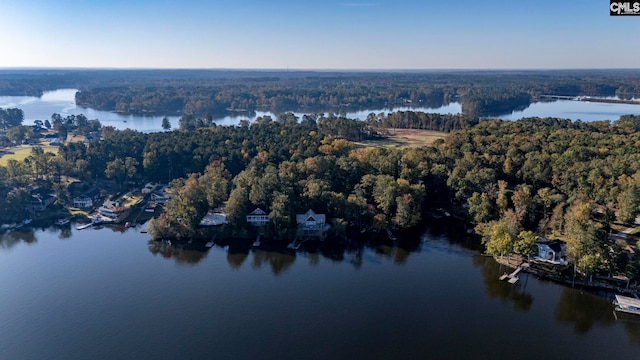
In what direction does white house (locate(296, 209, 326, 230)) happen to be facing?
toward the camera

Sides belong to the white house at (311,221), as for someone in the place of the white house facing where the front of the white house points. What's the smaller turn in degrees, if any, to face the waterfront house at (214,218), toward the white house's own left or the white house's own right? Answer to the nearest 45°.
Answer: approximately 90° to the white house's own right

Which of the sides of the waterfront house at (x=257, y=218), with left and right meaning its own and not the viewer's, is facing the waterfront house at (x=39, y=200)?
right

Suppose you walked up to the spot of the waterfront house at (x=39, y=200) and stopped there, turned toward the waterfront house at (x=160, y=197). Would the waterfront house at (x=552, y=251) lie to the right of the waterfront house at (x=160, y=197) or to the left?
right

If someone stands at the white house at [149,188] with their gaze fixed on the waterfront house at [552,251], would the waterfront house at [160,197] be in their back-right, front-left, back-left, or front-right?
front-right

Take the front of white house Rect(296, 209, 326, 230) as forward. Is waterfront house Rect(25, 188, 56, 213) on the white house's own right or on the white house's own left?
on the white house's own right

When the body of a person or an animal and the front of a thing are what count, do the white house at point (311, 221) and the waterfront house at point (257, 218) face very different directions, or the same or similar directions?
same or similar directions

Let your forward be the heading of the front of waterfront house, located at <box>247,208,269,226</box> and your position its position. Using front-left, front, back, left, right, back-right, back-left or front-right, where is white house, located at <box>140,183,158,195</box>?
back-right

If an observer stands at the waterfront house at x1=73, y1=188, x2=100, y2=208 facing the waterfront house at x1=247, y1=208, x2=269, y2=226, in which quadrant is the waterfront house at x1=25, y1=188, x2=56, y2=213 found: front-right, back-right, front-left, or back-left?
back-right

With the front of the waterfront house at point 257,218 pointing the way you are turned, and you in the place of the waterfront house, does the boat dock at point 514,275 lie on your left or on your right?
on your left

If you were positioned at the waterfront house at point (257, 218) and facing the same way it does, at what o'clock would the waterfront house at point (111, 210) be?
the waterfront house at point (111, 210) is roughly at 4 o'clock from the waterfront house at point (257, 218).

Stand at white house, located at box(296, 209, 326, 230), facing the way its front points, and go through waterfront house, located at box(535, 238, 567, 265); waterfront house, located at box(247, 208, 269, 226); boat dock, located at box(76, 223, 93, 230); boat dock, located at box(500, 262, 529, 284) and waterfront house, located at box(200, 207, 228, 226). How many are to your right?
3

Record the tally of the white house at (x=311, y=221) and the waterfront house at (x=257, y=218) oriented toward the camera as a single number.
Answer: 2
